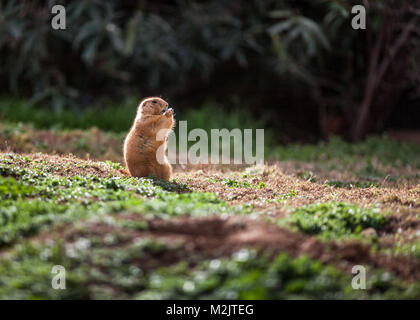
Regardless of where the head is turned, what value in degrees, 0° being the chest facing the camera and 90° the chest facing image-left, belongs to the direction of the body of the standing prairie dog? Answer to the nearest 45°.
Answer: approximately 270°
